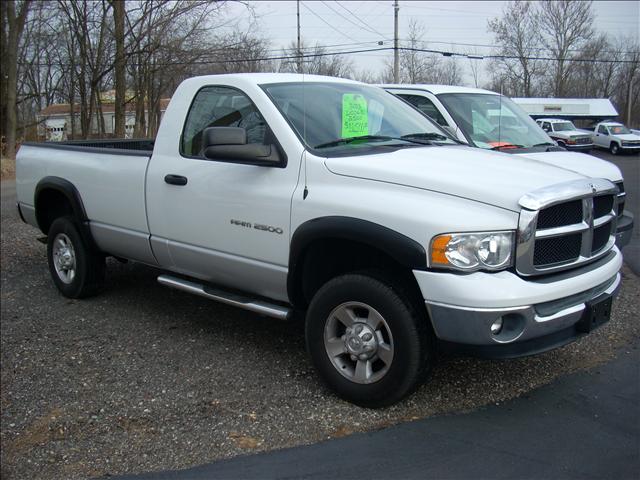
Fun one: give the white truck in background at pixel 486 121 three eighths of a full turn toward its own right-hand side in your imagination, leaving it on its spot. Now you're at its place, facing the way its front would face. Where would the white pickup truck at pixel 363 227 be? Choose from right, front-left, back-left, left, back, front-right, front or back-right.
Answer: left

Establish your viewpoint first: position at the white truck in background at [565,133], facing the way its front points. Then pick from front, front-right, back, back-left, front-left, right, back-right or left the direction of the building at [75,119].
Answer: back-right

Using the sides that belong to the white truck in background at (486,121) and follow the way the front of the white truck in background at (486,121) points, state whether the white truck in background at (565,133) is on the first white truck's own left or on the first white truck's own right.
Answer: on the first white truck's own left

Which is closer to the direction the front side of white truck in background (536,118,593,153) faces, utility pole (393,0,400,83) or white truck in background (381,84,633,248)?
the white truck in background

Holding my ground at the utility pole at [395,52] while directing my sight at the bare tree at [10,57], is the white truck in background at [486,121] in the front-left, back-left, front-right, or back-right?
front-left

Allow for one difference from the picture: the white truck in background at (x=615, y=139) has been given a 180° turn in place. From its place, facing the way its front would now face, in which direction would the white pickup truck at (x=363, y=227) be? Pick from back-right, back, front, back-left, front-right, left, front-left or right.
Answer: back-left

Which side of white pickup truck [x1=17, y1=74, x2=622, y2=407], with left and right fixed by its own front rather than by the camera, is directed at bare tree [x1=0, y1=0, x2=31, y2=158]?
back

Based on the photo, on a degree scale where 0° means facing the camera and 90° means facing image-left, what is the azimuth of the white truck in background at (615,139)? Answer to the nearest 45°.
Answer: approximately 315°

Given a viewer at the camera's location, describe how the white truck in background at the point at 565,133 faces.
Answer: facing the viewer and to the right of the viewer

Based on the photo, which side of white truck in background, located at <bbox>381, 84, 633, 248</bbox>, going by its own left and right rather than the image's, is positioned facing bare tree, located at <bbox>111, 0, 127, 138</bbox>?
back

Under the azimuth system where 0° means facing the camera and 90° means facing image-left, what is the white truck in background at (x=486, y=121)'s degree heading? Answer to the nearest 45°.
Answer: approximately 315°

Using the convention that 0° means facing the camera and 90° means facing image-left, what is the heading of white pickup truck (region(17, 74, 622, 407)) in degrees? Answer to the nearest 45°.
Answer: approximately 315°
